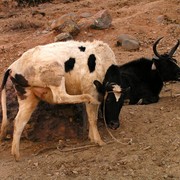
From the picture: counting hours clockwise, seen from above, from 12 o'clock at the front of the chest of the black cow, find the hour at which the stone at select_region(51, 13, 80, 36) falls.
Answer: The stone is roughly at 8 o'clock from the black cow.

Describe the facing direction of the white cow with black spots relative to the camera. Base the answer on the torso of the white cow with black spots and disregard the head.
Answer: to the viewer's right

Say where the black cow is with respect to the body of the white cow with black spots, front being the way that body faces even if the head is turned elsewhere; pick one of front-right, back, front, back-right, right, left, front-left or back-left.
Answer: front-left

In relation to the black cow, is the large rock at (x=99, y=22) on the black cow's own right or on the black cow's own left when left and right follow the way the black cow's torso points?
on the black cow's own left

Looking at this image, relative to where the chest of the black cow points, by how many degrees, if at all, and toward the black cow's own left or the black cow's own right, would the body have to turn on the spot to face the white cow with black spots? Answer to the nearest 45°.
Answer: approximately 135° to the black cow's own right

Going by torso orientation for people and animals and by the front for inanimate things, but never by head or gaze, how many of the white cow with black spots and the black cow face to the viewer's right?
2
